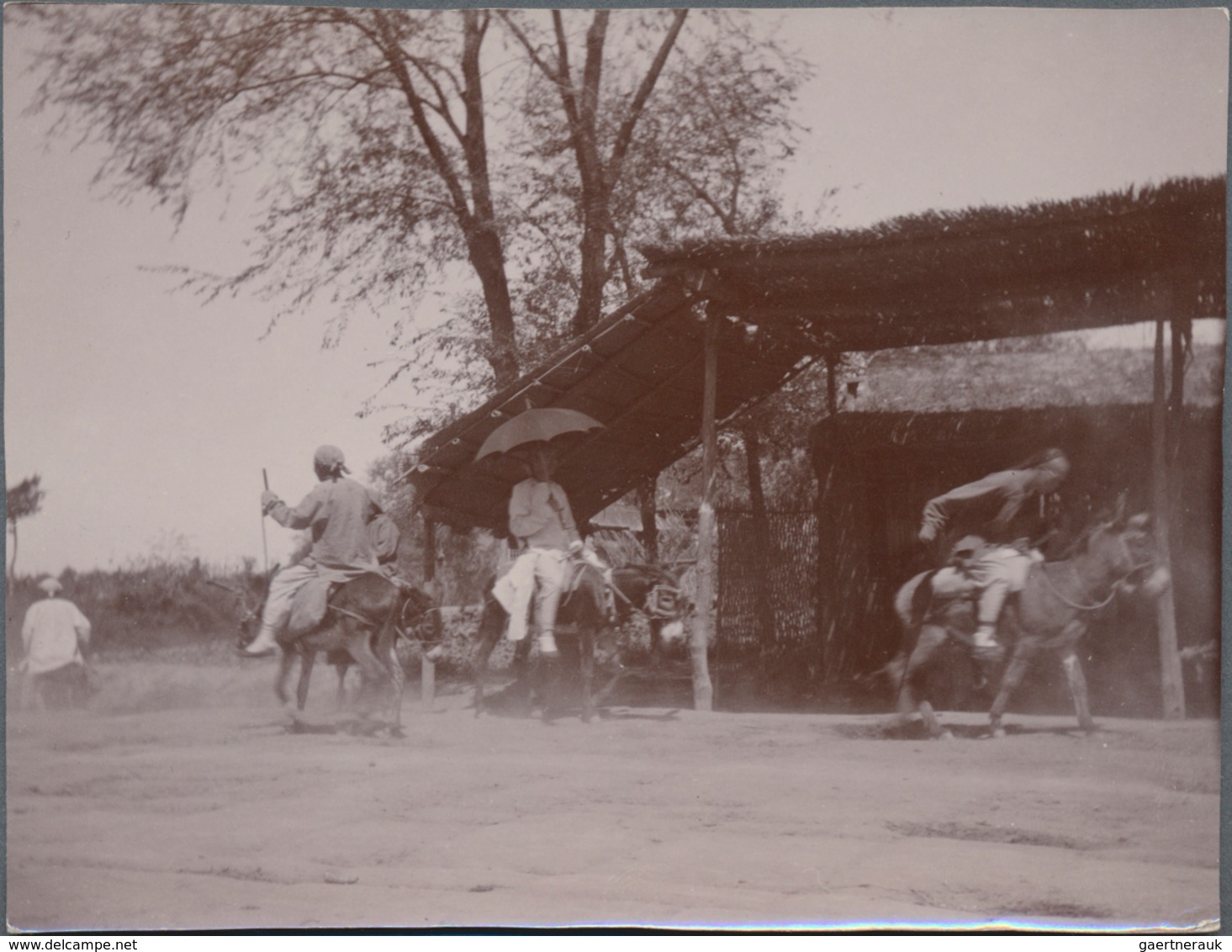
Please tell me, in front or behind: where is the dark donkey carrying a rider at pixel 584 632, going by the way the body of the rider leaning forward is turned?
behind

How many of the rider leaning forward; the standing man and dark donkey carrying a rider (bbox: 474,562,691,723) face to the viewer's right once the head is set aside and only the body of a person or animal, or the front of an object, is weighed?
2

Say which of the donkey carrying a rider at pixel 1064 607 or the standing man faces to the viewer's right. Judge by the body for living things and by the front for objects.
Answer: the donkey carrying a rider

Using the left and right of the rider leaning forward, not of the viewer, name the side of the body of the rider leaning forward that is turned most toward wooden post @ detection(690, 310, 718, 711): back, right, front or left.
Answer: back

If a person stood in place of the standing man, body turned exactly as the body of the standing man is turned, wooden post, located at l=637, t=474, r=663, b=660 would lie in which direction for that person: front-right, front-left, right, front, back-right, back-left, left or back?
right

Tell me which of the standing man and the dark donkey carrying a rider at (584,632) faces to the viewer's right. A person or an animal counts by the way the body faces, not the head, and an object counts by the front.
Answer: the dark donkey carrying a rider

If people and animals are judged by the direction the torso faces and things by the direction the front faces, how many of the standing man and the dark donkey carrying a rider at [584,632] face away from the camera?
1

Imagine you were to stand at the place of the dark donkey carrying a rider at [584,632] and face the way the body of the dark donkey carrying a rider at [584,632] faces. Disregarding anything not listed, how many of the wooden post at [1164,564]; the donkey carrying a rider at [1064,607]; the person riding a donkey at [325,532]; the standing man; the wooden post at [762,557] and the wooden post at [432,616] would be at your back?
3

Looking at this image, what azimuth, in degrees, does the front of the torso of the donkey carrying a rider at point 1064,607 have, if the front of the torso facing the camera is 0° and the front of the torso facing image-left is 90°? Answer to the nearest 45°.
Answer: approximately 270°

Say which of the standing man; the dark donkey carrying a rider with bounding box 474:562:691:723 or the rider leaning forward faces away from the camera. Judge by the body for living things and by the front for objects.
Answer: the standing man

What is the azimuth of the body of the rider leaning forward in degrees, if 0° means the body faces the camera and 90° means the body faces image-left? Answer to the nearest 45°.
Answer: approximately 270°

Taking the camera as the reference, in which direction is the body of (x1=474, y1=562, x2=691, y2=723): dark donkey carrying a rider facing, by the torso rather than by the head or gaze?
to the viewer's right

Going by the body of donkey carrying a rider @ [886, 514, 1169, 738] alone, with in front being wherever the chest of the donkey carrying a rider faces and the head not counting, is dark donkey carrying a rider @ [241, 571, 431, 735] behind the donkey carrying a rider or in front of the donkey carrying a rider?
behind

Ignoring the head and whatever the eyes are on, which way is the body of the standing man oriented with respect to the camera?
away from the camera
